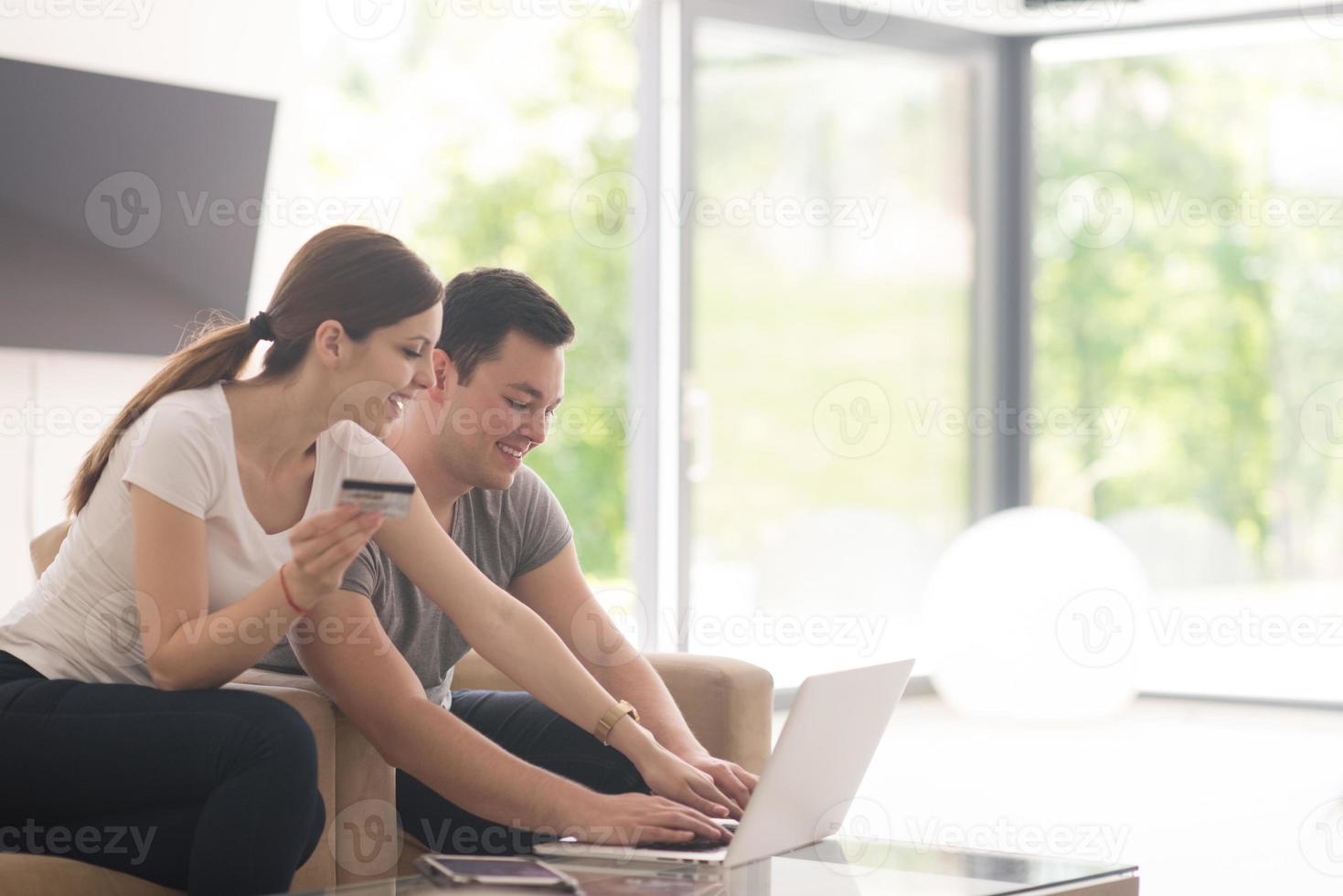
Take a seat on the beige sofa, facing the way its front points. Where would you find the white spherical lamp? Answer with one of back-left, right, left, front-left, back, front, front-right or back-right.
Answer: left

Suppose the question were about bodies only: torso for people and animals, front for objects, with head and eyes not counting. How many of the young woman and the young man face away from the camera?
0

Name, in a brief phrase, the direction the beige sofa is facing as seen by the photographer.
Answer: facing the viewer and to the right of the viewer

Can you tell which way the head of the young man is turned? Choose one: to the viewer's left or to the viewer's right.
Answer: to the viewer's right

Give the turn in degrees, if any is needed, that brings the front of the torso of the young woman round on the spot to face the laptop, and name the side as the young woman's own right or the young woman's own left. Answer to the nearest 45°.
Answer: approximately 45° to the young woman's own left

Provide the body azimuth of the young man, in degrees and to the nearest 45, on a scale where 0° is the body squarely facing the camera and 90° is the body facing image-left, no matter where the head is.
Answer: approximately 315°

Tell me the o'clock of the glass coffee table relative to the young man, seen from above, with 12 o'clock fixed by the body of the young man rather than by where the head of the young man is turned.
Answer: The glass coffee table is roughly at 12 o'clock from the young man.

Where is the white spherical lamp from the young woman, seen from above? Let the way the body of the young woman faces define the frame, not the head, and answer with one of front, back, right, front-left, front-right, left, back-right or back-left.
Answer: left

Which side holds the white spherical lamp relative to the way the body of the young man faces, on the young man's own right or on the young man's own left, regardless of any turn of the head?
on the young man's own left
